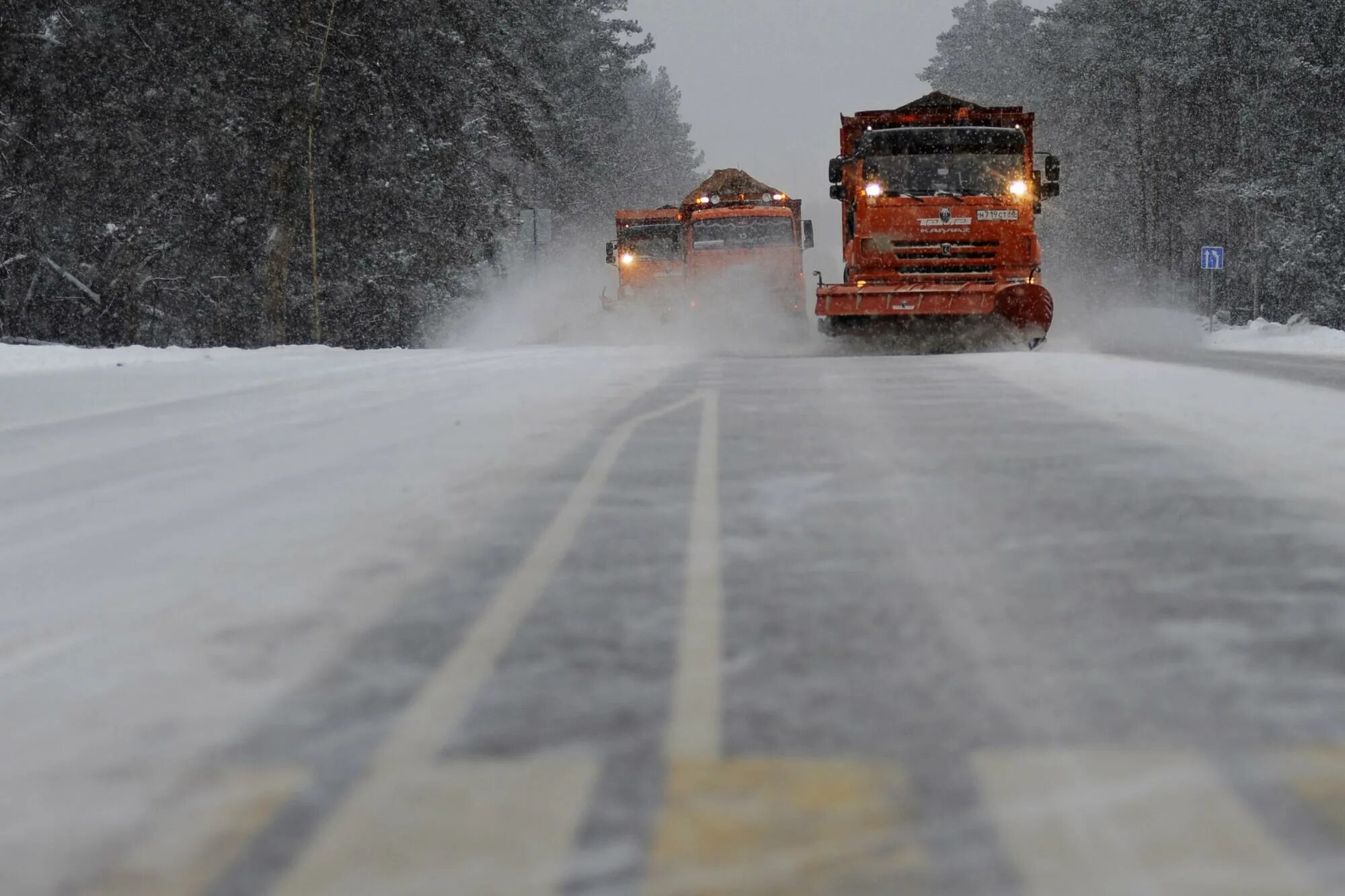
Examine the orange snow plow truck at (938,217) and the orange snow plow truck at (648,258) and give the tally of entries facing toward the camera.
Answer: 2

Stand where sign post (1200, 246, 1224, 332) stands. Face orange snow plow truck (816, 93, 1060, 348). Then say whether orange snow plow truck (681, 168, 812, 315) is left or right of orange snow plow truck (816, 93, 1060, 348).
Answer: right

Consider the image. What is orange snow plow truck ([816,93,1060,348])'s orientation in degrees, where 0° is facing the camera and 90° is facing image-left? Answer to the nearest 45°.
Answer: approximately 0°

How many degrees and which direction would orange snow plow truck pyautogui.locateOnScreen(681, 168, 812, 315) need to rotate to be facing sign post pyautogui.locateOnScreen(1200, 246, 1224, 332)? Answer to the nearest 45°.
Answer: approximately 135° to its left

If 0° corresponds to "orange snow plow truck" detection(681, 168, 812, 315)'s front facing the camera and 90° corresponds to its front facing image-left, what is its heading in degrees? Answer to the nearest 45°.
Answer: approximately 0°

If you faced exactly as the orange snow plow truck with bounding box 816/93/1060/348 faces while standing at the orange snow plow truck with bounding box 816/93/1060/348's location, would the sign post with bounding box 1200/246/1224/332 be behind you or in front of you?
behind

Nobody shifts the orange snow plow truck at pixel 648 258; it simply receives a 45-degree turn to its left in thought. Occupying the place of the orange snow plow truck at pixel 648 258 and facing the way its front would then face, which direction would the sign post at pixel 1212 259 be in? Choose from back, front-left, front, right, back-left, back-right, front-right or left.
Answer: front-left

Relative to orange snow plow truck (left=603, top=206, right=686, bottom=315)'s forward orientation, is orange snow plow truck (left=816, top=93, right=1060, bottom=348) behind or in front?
in front

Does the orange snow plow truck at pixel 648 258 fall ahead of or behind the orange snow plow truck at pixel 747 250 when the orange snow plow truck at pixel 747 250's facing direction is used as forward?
behind

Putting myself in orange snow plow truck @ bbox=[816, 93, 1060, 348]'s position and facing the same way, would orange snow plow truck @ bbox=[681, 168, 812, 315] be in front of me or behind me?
behind
